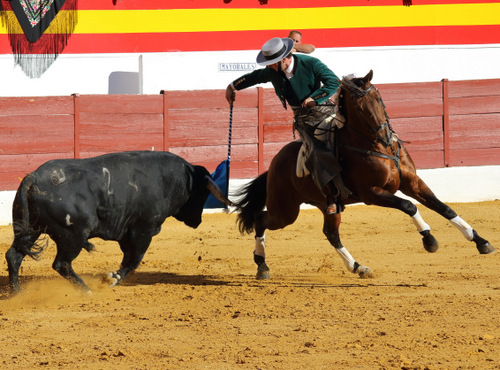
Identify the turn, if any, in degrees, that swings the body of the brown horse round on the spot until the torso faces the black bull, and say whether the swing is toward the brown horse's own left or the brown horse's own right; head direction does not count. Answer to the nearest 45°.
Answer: approximately 135° to the brown horse's own right

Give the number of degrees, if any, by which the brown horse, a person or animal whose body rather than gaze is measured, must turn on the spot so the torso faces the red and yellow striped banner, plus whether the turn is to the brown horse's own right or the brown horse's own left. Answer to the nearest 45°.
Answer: approximately 135° to the brown horse's own left

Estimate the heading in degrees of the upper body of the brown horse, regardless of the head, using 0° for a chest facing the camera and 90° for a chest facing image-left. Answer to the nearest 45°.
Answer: approximately 315°
